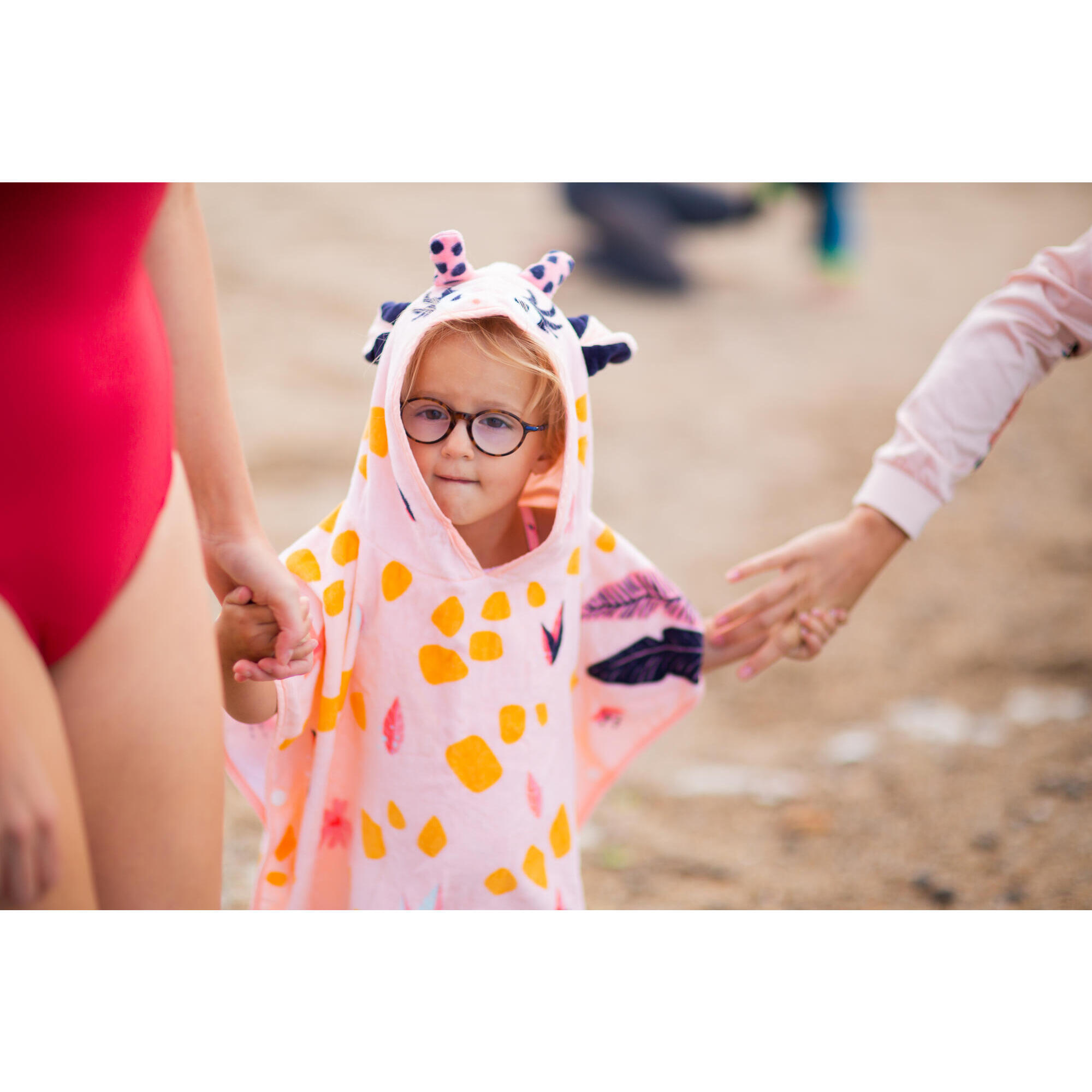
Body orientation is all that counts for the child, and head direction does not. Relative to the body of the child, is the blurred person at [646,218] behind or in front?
behind

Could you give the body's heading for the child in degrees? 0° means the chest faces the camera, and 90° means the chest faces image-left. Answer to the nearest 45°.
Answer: approximately 0°

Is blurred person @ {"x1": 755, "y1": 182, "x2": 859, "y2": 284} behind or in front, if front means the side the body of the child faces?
behind
